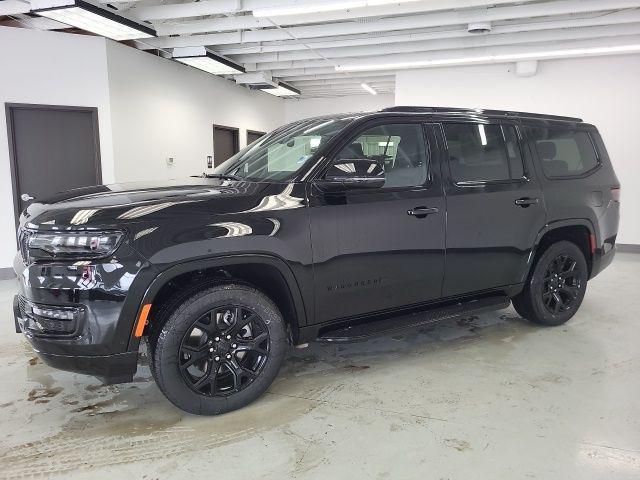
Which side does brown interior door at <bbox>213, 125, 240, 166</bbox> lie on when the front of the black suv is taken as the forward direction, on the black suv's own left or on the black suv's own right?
on the black suv's own right

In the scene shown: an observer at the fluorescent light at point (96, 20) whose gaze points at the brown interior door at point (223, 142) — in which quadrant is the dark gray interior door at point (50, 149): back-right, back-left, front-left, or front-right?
front-left

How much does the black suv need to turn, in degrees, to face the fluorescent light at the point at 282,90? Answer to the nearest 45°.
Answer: approximately 135° to its right

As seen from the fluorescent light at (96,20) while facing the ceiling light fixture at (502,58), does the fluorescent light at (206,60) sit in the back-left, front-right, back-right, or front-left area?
front-left

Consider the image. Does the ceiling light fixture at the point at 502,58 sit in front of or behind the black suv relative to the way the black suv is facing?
behind

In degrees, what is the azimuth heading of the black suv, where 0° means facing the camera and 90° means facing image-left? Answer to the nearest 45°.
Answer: approximately 45°

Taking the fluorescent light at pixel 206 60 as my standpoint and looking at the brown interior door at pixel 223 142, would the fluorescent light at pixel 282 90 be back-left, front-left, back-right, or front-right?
front-right

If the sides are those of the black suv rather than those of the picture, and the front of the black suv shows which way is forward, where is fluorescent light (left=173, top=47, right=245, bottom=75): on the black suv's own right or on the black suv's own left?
on the black suv's own right
